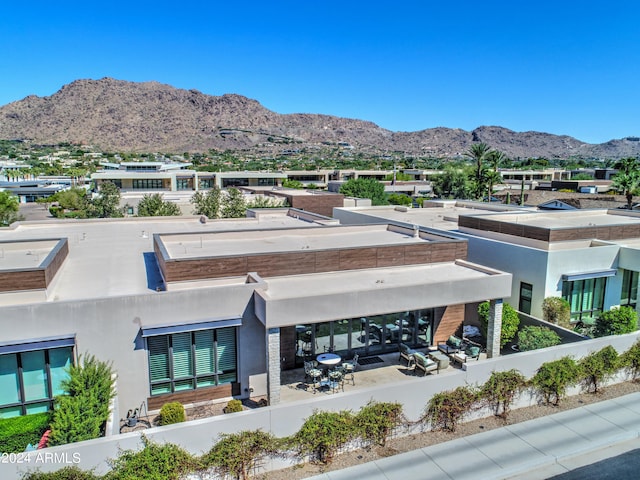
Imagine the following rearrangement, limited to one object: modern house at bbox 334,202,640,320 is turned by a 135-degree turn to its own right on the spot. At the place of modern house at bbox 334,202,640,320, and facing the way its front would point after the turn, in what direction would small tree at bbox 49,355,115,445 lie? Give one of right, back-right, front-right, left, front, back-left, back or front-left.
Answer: front-left

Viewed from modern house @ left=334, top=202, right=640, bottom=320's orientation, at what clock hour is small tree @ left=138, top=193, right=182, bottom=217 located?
The small tree is roughly at 5 o'clock from the modern house.

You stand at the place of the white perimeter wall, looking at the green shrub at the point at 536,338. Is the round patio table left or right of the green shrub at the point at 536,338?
left

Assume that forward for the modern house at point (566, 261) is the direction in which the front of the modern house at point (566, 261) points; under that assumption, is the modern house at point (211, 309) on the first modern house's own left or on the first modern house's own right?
on the first modern house's own right

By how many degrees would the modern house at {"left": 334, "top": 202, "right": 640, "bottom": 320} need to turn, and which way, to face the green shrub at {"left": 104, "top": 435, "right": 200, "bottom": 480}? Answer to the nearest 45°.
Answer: approximately 90° to its right

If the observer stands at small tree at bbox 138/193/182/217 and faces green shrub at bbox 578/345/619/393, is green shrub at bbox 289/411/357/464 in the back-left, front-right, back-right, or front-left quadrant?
front-right

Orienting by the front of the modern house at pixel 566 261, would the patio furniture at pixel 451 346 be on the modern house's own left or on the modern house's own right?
on the modern house's own right

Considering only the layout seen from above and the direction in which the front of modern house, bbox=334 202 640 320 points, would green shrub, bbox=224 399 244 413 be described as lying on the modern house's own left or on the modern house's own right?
on the modern house's own right

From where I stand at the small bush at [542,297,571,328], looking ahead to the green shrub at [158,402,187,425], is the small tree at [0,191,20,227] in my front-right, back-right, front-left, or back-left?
front-right

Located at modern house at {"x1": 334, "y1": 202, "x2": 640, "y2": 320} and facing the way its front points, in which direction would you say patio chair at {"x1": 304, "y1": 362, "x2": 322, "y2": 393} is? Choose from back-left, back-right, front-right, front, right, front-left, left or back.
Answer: right

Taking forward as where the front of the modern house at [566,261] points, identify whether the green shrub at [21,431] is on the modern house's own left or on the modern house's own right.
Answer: on the modern house's own right

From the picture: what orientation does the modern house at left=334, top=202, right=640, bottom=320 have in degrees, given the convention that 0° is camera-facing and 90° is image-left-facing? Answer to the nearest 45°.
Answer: approximately 315°
